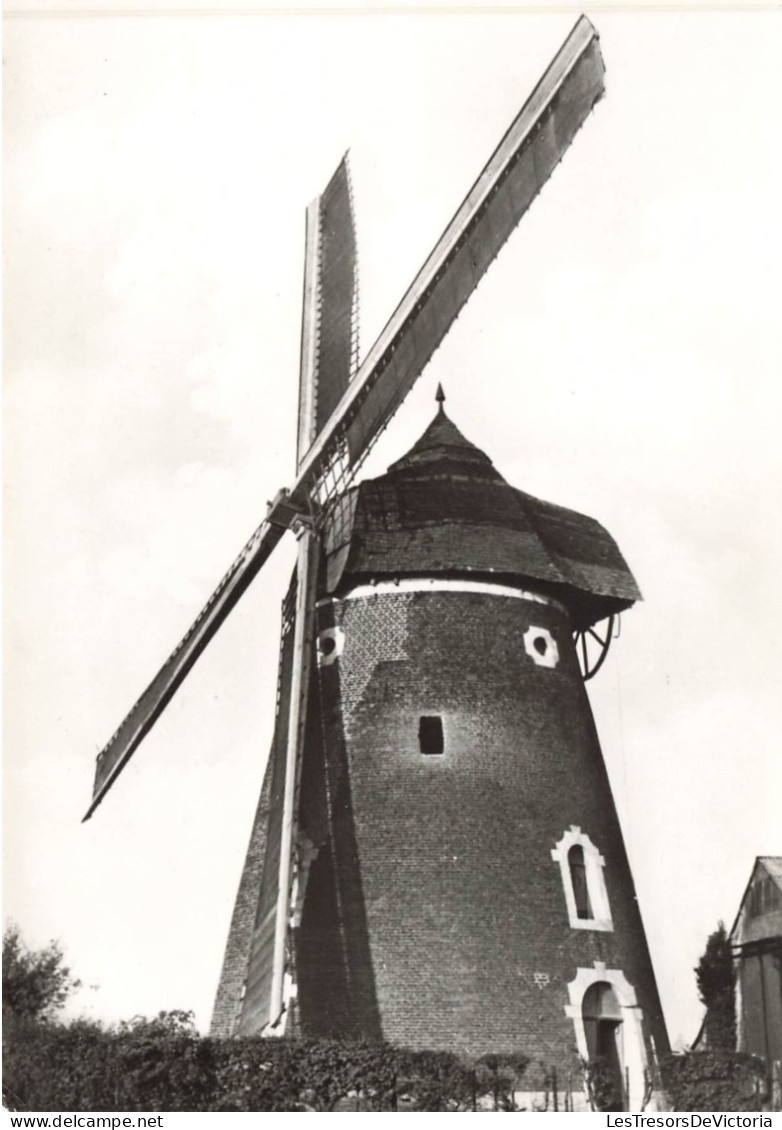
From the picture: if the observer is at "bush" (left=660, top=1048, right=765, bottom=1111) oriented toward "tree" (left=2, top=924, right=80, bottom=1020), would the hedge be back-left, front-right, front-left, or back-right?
front-left

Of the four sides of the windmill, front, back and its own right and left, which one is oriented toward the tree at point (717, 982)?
back

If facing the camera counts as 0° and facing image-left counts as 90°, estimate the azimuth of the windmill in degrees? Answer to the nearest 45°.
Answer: approximately 45°
